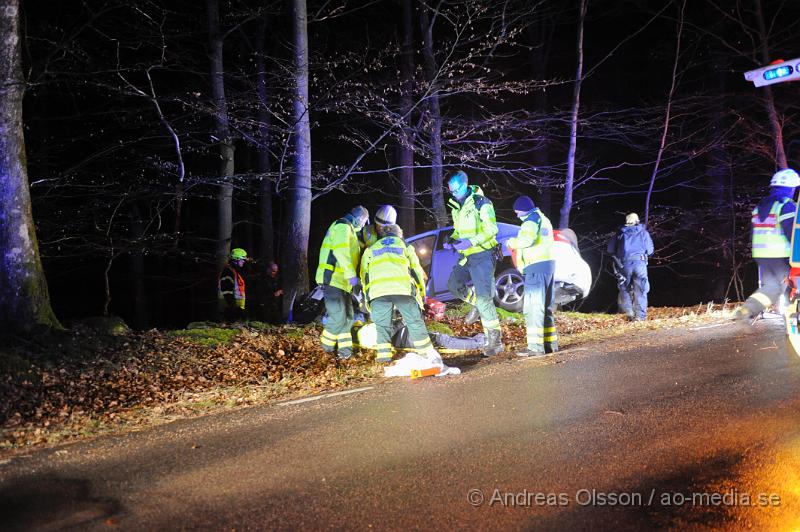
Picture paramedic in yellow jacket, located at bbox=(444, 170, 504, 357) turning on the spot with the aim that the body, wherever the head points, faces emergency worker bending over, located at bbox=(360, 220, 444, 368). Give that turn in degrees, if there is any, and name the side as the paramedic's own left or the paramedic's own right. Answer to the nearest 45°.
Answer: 0° — they already face them

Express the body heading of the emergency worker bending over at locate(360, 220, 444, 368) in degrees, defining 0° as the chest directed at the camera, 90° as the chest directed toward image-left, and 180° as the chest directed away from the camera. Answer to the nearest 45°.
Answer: approximately 180°

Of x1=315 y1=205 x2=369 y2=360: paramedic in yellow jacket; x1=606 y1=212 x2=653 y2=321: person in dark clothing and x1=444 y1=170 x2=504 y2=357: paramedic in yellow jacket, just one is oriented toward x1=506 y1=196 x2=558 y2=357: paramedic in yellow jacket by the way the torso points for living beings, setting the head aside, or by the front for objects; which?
x1=315 y1=205 x2=369 y2=360: paramedic in yellow jacket

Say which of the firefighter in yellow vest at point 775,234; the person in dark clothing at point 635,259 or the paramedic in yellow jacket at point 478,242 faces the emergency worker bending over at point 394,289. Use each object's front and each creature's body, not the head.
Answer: the paramedic in yellow jacket at point 478,242

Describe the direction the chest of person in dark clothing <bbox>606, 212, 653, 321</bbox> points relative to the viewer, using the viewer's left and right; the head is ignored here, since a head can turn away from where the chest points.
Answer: facing away from the viewer

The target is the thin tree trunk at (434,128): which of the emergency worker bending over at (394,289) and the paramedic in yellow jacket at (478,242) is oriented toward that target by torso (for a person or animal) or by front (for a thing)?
the emergency worker bending over

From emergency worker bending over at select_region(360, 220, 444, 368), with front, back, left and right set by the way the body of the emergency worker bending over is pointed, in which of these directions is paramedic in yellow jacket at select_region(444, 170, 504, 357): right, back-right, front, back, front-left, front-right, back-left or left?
front-right

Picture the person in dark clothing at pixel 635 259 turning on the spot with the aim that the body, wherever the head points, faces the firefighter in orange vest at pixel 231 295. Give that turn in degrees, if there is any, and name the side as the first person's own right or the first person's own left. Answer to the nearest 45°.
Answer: approximately 90° to the first person's own left

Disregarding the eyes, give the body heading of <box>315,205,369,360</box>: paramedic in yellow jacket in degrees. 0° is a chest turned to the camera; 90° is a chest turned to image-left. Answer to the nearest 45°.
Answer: approximately 270°

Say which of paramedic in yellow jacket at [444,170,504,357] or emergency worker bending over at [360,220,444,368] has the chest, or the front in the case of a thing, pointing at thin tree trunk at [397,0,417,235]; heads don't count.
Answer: the emergency worker bending over
